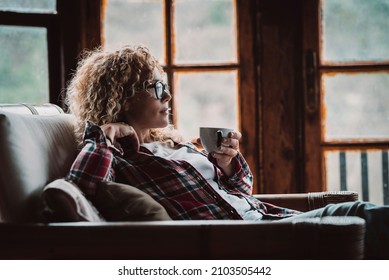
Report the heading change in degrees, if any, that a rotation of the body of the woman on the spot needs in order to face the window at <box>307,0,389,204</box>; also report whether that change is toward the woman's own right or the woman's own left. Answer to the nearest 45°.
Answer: approximately 45° to the woman's own left

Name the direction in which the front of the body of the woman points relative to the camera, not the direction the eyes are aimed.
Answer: to the viewer's right

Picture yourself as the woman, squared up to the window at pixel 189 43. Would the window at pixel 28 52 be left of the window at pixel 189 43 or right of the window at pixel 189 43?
left

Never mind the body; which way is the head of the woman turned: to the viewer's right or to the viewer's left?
to the viewer's right

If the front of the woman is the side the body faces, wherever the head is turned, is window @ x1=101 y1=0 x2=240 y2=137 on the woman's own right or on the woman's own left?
on the woman's own left

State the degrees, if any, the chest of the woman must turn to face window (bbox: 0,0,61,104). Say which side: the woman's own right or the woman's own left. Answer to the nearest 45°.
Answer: approximately 135° to the woman's own left
